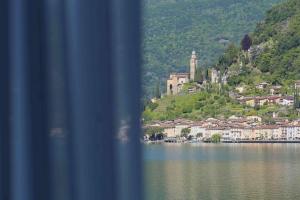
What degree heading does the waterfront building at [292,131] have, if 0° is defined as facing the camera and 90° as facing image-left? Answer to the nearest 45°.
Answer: approximately 0°

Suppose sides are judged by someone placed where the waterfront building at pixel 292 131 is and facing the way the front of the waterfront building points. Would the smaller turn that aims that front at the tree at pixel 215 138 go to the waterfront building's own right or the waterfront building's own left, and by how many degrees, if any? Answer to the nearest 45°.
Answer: approximately 45° to the waterfront building's own right
